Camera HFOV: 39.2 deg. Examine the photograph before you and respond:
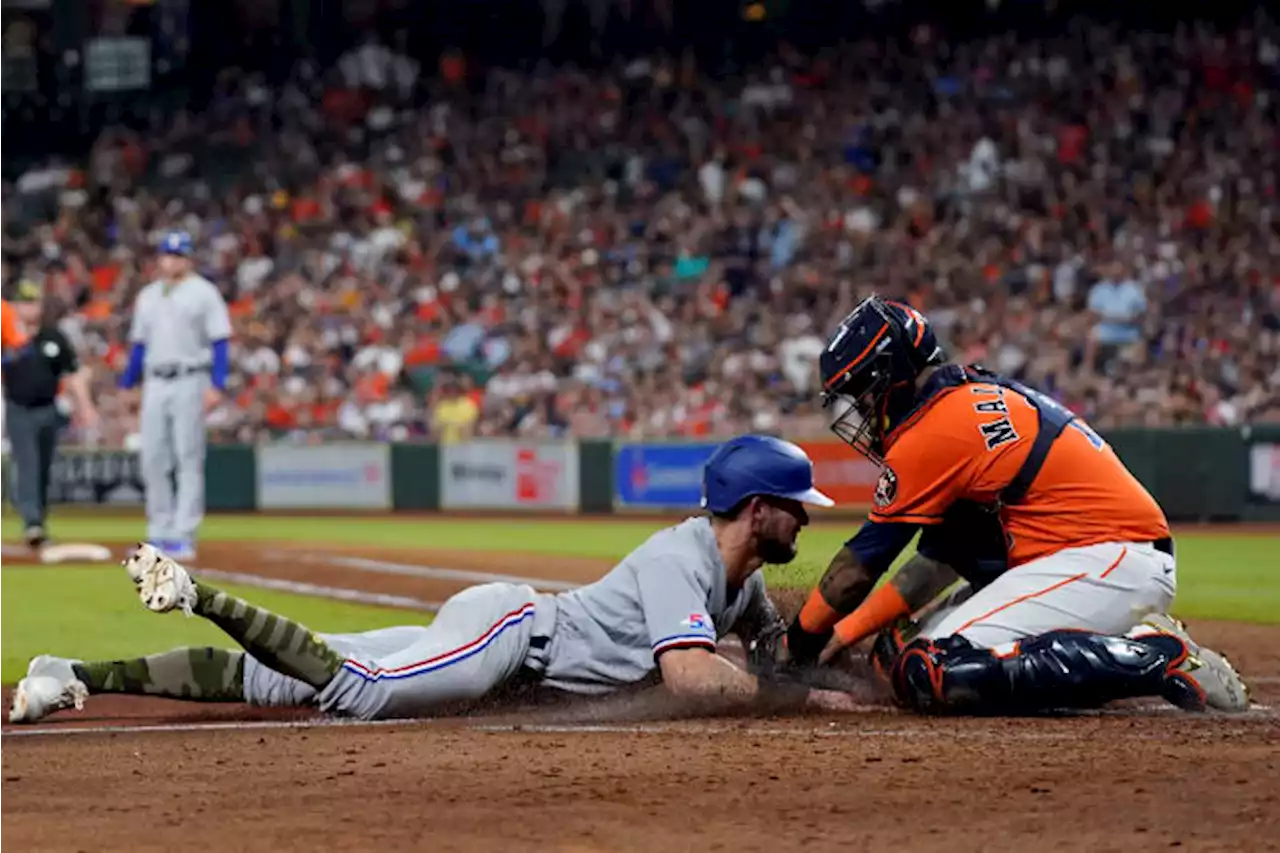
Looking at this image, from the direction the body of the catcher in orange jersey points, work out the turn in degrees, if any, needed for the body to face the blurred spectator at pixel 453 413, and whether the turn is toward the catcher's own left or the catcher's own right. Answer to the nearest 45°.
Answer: approximately 45° to the catcher's own right

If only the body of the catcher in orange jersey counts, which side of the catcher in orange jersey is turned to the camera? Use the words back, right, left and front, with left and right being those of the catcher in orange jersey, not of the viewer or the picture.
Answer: left

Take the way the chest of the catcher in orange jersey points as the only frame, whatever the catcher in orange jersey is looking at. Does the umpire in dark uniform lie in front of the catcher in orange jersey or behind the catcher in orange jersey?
in front

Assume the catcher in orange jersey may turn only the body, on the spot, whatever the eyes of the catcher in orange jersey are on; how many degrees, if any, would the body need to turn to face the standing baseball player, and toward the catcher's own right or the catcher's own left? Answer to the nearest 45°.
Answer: approximately 45° to the catcher's own right
